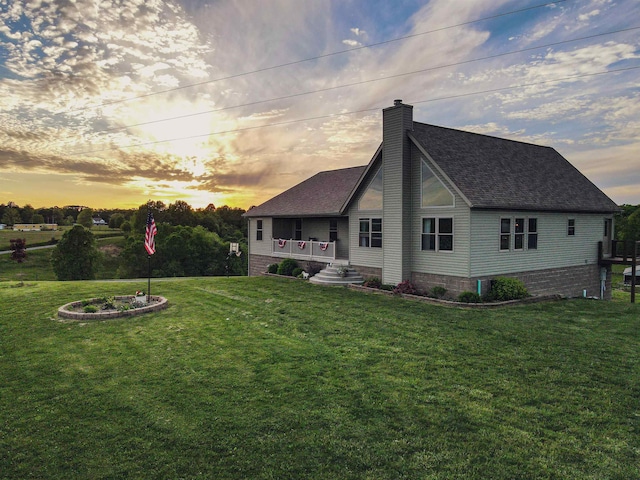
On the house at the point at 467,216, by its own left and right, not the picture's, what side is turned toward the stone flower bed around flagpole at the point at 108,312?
front

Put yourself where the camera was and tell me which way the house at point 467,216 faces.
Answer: facing the viewer and to the left of the viewer

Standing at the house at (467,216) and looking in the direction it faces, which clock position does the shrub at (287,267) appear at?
The shrub is roughly at 2 o'clock from the house.

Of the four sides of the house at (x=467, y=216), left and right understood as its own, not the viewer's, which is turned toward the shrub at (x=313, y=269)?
front

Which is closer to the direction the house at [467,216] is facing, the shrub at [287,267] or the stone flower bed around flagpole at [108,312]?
the stone flower bed around flagpole

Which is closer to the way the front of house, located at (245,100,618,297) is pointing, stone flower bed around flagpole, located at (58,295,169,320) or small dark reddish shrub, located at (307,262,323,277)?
the stone flower bed around flagpole
